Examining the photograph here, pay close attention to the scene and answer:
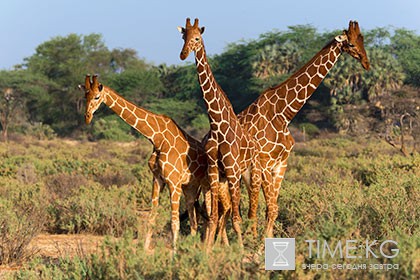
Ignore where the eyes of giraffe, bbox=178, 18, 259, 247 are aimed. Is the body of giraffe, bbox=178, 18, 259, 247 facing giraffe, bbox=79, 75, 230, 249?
no

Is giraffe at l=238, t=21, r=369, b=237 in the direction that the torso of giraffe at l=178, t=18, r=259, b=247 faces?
no

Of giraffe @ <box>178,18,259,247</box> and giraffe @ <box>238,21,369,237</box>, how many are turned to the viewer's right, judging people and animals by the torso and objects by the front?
1

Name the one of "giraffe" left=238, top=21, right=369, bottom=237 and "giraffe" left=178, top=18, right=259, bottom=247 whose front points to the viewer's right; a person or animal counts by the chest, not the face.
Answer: "giraffe" left=238, top=21, right=369, bottom=237

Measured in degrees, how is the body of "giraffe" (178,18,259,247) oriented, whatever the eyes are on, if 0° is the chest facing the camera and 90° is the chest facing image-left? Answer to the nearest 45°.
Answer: approximately 45°

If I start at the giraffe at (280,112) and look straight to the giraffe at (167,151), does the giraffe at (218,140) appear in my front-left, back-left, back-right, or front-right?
front-left

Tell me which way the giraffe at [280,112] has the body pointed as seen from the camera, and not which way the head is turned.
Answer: to the viewer's right

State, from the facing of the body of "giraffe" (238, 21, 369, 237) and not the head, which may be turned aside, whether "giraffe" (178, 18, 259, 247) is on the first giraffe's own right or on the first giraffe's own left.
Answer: on the first giraffe's own right

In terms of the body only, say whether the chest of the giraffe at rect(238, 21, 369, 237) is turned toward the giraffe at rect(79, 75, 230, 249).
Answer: no
